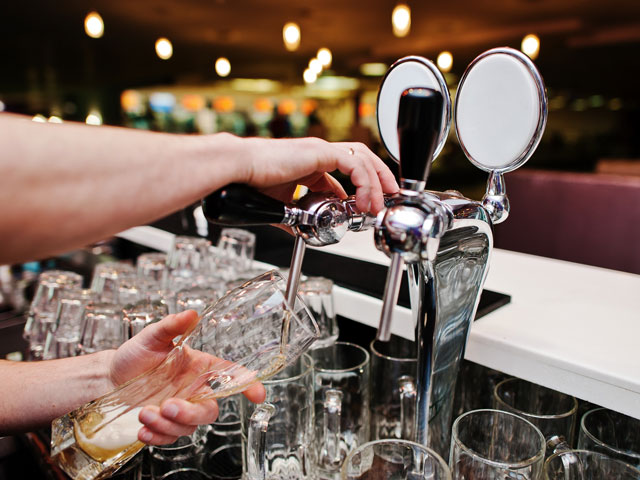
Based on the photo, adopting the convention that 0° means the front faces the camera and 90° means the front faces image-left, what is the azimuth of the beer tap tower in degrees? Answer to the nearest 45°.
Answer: approximately 45°

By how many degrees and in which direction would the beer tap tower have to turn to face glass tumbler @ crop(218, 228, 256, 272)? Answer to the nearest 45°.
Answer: approximately 90° to its right

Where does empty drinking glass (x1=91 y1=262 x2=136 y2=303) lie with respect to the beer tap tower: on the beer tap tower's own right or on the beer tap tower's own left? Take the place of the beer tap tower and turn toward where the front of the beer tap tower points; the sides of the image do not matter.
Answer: on the beer tap tower's own right

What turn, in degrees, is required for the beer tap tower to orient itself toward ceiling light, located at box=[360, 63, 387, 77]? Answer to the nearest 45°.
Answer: approximately 135° to its right

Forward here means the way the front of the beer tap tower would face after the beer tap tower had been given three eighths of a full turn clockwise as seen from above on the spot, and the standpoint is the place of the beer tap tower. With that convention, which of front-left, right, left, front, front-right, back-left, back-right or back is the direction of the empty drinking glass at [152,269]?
front-left
